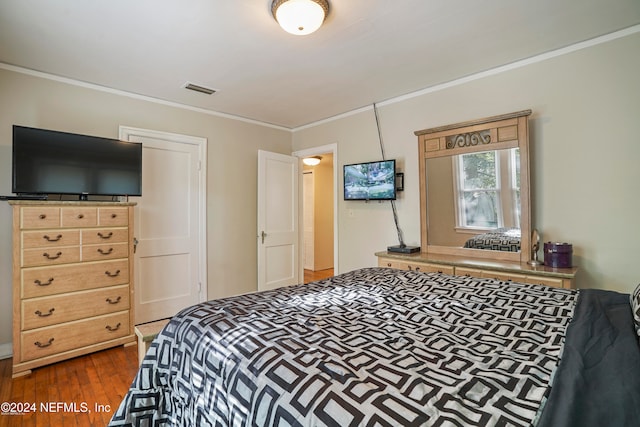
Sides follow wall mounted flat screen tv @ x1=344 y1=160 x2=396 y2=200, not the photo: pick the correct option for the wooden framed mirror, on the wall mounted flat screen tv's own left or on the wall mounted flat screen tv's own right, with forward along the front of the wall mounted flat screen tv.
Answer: on the wall mounted flat screen tv's own left

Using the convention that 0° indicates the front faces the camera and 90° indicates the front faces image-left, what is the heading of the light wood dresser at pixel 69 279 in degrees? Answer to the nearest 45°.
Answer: approximately 315°

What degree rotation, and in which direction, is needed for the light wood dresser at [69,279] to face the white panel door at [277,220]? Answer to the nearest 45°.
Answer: approximately 45° to its left

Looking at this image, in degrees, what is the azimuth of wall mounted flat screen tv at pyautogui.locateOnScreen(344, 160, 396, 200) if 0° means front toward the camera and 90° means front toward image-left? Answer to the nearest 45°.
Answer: approximately 45°

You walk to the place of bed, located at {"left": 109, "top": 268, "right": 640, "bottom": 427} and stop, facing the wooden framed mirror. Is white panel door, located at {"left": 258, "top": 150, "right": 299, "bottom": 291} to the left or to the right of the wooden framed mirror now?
left

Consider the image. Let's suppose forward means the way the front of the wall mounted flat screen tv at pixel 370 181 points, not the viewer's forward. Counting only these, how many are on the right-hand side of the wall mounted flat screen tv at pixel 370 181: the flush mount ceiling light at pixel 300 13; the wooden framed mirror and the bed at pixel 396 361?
0

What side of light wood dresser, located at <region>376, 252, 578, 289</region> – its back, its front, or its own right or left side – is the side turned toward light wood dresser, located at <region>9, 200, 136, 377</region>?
front

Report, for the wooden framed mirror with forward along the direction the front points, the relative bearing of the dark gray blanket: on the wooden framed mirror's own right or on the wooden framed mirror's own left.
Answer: on the wooden framed mirror's own left

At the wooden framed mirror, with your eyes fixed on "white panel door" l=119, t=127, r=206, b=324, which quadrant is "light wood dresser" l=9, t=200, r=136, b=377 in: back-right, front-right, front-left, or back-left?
front-left

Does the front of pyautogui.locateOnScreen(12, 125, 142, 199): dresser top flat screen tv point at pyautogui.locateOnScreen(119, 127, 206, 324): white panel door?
no

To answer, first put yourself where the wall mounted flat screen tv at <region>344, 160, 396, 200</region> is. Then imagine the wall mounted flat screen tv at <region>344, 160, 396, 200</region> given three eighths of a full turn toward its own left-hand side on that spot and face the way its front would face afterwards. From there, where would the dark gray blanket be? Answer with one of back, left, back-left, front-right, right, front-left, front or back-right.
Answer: right

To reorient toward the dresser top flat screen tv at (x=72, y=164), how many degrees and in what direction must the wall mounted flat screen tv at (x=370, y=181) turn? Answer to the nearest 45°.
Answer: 0° — it already faces it

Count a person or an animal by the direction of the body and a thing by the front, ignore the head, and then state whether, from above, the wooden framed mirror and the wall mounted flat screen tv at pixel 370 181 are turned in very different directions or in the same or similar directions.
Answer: same or similar directions

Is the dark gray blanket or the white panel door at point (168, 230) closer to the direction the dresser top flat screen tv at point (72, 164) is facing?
the dark gray blanket

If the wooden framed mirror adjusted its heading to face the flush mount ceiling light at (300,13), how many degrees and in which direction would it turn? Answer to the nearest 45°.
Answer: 0° — it already faces it

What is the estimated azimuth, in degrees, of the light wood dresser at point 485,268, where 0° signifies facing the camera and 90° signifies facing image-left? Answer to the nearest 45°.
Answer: approximately 45°

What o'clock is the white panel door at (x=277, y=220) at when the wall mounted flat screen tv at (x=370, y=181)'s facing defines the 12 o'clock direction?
The white panel door is roughly at 2 o'clock from the wall mounted flat screen tv.

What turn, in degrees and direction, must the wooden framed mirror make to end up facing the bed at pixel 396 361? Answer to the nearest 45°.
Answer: approximately 45° to its left

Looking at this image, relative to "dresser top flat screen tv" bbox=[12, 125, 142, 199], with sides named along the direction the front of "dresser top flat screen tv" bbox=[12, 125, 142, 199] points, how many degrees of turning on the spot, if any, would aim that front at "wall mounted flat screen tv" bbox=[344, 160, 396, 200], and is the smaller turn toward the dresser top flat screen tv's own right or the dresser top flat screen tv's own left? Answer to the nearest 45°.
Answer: approximately 45° to the dresser top flat screen tv's own left

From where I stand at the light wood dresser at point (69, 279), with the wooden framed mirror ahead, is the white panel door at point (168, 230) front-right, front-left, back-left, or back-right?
front-left
